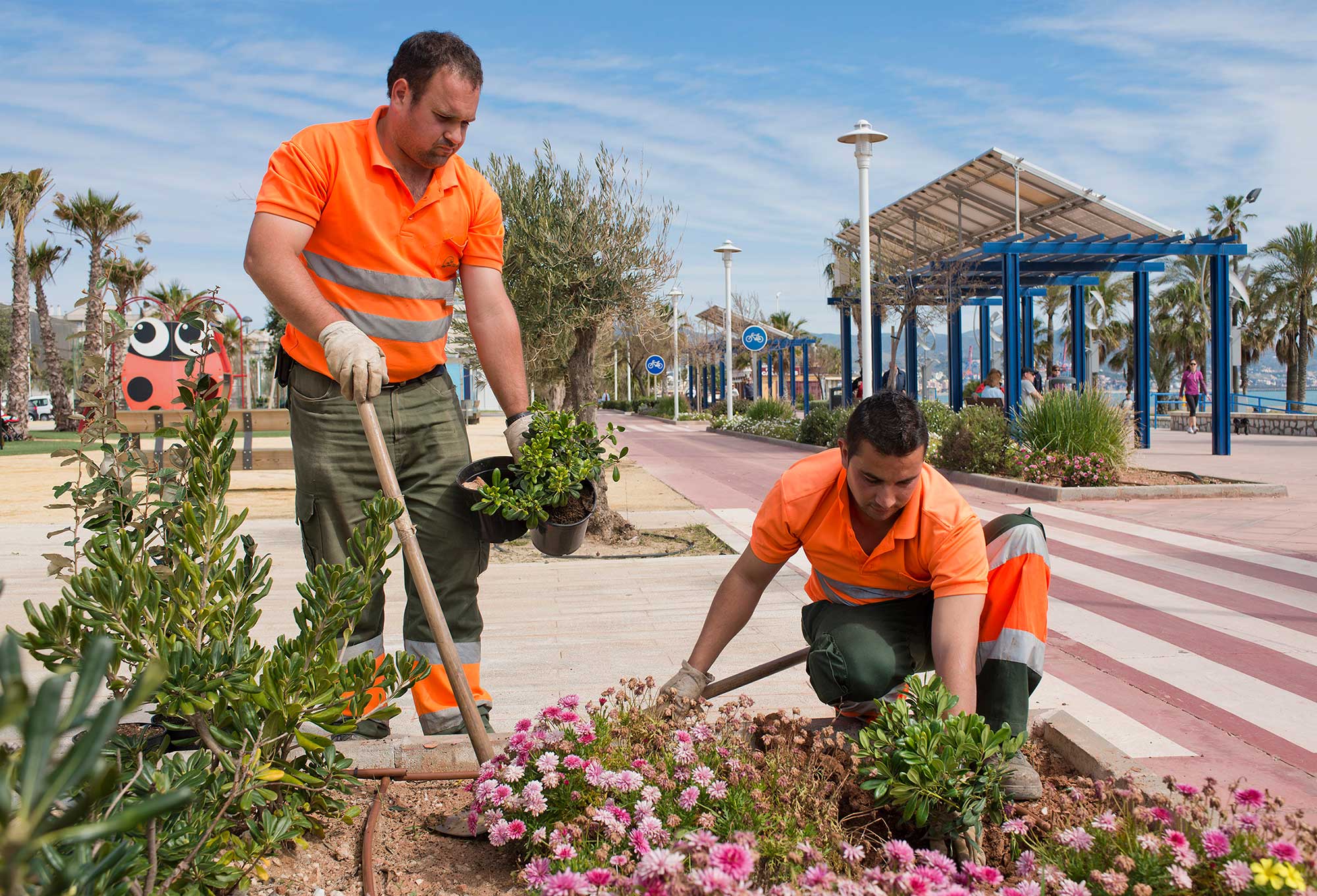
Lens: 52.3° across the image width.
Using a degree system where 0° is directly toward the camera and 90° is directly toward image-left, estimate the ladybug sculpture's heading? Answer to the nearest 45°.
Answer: approximately 0°

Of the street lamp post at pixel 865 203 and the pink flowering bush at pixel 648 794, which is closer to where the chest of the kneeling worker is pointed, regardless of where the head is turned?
the pink flowering bush

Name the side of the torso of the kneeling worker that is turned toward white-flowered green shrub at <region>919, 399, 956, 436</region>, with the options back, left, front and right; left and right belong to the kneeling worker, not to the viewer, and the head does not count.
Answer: back

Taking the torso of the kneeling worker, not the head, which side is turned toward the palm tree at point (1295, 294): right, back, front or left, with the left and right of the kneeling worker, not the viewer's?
back

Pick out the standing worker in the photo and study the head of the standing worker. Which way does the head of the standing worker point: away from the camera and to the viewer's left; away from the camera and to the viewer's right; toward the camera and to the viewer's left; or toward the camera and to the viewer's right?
toward the camera and to the viewer's right

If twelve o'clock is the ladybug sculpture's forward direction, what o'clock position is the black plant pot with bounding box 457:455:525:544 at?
The black plant pot is roughly at 12 o'clock from the ladybug sculpture.

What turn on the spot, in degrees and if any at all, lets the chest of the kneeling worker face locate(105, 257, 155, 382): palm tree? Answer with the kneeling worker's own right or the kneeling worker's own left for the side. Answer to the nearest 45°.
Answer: approximately 90° to the kneeling worker's own right

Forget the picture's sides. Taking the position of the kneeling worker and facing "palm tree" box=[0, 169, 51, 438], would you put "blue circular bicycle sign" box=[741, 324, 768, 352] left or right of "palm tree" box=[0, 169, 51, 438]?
right

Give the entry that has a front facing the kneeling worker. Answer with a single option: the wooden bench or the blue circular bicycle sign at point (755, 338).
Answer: the blue circular bicycle sign

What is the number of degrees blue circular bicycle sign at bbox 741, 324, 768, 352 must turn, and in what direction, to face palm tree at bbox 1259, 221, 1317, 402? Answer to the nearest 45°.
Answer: approximately 135° to its left

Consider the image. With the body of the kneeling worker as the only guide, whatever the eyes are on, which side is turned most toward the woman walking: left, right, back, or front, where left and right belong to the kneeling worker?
back

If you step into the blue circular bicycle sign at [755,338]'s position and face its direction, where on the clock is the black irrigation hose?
The black irrigation hose is roughly at 12 o'clock from the blue circular bicycle sign.
